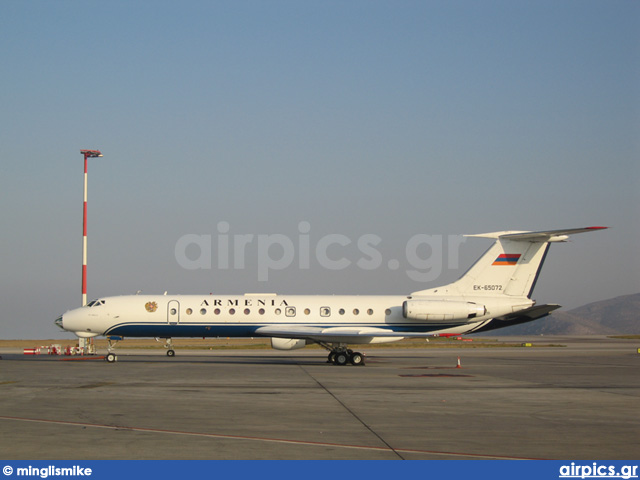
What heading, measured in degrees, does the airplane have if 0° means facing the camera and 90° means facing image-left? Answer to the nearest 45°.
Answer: approximately 90°
